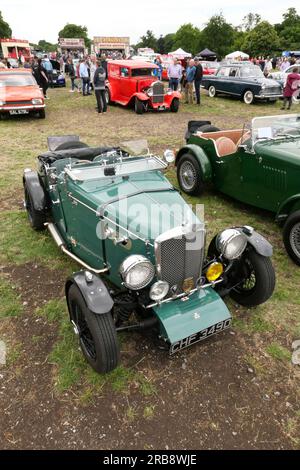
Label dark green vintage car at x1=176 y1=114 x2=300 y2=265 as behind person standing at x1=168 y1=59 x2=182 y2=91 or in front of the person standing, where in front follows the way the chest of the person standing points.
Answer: in front

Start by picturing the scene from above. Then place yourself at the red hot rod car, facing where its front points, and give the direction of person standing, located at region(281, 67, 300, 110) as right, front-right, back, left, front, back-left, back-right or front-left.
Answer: front-left

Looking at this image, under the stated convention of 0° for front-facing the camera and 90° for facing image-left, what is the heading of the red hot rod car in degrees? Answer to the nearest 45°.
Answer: approximately 315°

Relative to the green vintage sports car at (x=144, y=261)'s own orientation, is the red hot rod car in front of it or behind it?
behind

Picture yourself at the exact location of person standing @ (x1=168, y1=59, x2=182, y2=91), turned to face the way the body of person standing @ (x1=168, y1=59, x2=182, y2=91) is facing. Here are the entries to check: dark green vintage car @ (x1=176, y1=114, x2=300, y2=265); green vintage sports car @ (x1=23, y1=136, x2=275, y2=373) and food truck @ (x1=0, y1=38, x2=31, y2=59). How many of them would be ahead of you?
2

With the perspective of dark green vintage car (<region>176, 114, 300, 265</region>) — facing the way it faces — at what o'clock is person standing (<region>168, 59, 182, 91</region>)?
The person standing is roughly at 7 o'clock from the dark green vintage car.

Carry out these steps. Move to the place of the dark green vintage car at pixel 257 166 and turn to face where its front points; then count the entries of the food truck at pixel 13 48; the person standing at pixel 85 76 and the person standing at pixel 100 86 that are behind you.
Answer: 3

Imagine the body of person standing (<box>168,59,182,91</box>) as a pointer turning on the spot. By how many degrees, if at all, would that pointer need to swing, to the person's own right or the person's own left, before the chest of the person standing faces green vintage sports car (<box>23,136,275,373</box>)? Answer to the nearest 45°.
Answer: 0° — they already face it

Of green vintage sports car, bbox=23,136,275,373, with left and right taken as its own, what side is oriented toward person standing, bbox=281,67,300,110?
left

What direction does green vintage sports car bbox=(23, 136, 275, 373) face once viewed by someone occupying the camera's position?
facing the viewer and to the right of the viewer

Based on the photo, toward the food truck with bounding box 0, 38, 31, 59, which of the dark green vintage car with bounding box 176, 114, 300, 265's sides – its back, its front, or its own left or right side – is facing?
back

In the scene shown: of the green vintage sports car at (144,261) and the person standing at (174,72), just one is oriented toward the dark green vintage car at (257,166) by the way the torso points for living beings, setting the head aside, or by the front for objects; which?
the person standing

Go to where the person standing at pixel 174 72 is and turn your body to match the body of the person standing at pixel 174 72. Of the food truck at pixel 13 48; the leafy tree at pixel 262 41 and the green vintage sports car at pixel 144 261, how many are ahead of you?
1

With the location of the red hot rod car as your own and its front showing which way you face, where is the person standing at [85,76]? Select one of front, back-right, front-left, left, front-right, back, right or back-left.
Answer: back
